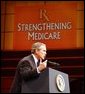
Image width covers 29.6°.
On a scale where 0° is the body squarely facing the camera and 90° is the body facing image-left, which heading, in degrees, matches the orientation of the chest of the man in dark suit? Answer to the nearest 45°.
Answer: approximately 270°

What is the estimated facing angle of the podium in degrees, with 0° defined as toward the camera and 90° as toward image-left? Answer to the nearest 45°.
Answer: approximately 315°
